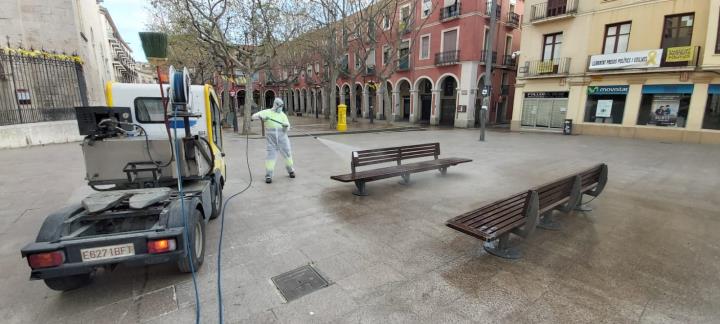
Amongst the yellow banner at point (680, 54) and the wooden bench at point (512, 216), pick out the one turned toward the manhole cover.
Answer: the yellow banner

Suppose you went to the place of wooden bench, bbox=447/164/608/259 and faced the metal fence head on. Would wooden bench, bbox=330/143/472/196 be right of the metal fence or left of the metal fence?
right

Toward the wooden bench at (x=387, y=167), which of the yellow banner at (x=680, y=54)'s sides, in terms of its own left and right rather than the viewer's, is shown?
front

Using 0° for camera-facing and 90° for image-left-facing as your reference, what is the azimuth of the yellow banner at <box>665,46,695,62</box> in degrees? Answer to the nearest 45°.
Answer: approximately 0°

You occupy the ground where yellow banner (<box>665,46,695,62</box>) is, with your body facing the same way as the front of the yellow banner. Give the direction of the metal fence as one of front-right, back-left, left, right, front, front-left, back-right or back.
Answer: front-right

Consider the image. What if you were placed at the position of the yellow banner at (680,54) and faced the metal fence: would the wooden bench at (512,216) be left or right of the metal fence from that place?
left

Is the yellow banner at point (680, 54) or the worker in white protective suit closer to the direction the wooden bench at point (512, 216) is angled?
the worker in white protective suit
